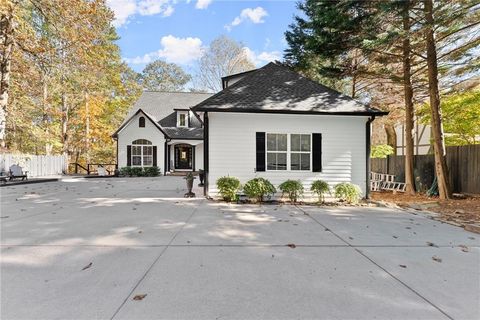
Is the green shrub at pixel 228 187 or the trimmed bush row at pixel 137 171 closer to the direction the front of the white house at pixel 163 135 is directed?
the green shrub

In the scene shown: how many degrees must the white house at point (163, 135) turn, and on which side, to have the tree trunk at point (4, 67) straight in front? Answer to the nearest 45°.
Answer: approximately 45° to its right

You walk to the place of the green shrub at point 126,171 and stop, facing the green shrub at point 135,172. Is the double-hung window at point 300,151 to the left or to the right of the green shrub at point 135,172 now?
right

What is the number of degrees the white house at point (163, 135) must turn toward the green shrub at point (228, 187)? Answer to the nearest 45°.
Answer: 0° — it already faces it

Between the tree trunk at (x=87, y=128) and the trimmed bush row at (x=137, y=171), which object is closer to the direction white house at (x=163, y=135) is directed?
the trimmed bush row

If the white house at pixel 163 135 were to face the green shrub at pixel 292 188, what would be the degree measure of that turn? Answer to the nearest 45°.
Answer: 0° — it already faces it

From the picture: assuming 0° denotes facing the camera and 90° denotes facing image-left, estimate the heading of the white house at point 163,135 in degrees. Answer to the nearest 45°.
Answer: approximately 0°
